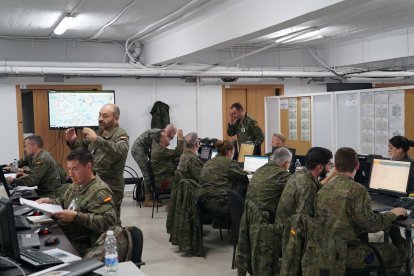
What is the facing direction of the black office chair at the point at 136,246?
to the viewer's left

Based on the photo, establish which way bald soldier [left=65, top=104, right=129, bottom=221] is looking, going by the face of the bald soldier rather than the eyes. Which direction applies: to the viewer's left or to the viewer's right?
to the viewer's left

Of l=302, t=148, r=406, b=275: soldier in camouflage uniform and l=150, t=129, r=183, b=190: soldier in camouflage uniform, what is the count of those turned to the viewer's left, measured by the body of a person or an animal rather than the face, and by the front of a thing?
0

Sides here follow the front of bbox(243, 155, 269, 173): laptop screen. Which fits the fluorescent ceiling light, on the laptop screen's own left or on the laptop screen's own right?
on the laptop screen's own right

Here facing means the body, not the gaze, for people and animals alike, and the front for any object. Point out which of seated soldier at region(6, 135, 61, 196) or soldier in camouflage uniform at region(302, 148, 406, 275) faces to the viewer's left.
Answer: the seated soldier

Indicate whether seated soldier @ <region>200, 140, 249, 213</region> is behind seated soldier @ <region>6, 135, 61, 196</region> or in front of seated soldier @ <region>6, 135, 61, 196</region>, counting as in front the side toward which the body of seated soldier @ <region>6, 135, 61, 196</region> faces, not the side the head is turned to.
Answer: behind
